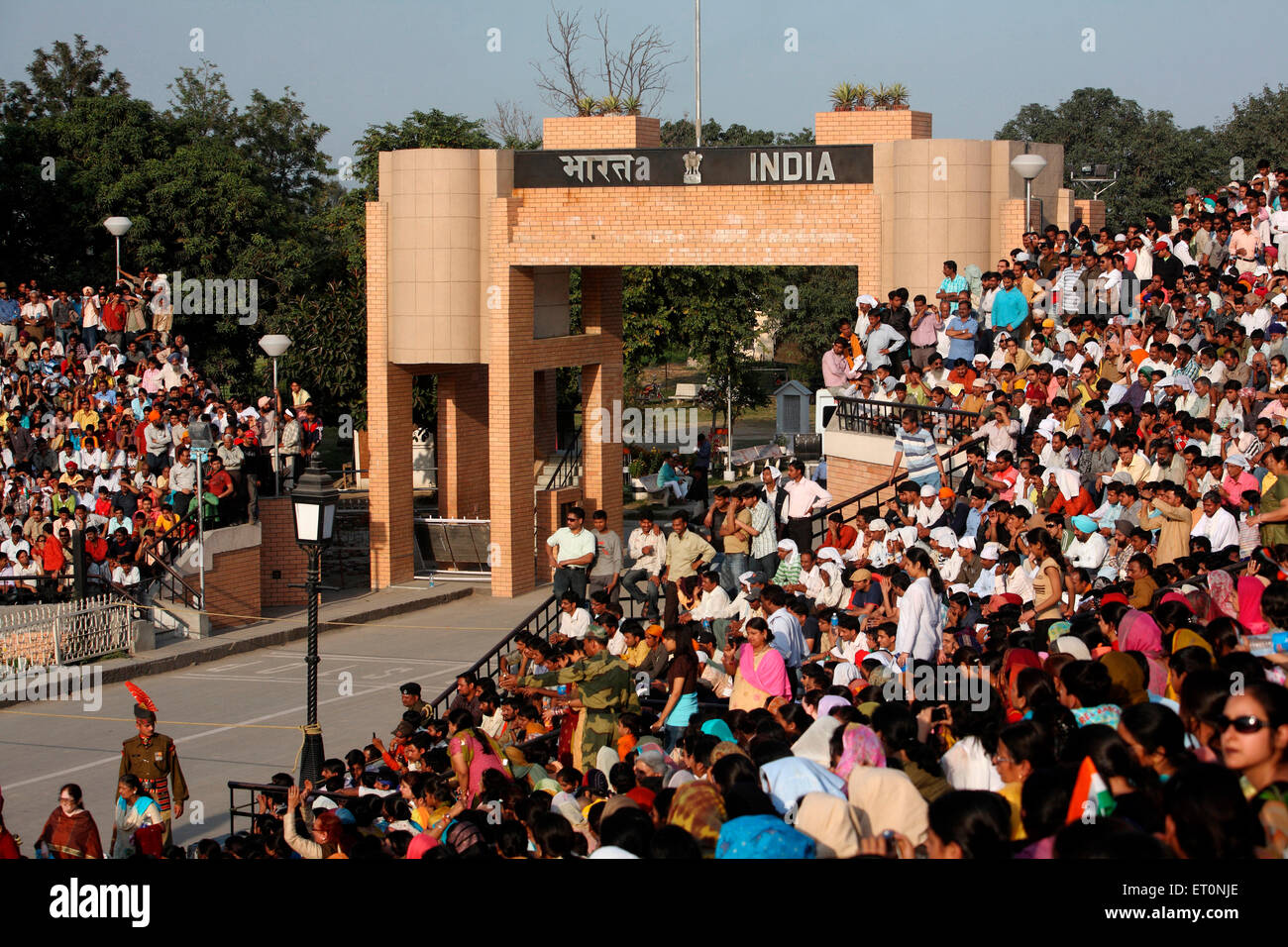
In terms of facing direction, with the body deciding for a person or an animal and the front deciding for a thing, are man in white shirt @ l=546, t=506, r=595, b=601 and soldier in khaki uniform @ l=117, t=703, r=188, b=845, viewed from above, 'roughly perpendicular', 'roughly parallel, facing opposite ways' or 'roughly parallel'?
roughly parallel

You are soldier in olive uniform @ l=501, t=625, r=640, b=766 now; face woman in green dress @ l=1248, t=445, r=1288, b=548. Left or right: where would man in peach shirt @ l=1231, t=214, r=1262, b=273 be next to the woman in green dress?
left

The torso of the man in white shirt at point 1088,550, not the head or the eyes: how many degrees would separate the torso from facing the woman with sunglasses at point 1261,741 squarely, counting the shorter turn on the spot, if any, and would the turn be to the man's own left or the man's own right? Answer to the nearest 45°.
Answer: approximately 45° to the man's own left

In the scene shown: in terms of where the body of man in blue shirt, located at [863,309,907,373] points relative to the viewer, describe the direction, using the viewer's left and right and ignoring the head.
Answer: facing the viewer and to the left of the viewer

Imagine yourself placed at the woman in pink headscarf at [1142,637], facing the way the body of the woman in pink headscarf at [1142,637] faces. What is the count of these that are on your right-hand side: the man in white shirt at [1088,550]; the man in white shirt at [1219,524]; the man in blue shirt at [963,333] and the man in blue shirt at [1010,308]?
4

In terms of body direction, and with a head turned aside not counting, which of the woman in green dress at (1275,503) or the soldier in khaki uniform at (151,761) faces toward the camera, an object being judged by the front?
the soldier in khaki uniform

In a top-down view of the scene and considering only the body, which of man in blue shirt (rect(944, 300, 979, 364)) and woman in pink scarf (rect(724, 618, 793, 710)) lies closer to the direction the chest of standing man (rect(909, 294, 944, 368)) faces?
the woman in pink scarf

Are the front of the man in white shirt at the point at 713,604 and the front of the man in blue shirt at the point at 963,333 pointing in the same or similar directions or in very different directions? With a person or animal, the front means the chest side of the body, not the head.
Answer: same or similar directions

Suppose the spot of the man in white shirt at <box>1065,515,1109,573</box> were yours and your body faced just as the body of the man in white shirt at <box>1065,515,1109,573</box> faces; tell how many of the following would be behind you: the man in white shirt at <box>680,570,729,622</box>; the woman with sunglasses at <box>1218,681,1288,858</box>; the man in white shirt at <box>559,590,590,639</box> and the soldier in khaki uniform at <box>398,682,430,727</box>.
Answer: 0

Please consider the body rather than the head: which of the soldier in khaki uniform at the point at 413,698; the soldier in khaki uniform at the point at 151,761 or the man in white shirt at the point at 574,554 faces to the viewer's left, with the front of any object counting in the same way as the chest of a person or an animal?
the soldier in khaki uniform at the point at 413,698

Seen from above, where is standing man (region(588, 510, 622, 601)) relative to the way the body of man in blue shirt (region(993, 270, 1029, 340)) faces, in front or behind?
in front

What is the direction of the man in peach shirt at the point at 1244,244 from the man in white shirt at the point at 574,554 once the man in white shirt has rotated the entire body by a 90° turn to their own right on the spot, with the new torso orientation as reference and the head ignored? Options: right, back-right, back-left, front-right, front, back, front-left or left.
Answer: back

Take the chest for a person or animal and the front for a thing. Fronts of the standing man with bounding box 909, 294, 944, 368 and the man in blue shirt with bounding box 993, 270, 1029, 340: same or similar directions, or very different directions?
same or similar directions

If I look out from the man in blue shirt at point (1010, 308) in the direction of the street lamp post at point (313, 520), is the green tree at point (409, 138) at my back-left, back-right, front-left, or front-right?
back-right

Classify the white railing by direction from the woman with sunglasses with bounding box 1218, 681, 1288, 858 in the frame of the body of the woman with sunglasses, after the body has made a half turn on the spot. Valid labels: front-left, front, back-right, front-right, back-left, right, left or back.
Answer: left

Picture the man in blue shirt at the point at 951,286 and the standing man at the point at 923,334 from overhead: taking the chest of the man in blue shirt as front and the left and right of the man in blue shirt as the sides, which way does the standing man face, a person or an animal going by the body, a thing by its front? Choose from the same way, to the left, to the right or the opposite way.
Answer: the same way

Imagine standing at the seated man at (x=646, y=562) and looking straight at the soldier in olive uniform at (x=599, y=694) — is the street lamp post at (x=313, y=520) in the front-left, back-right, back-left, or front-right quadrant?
front-right
